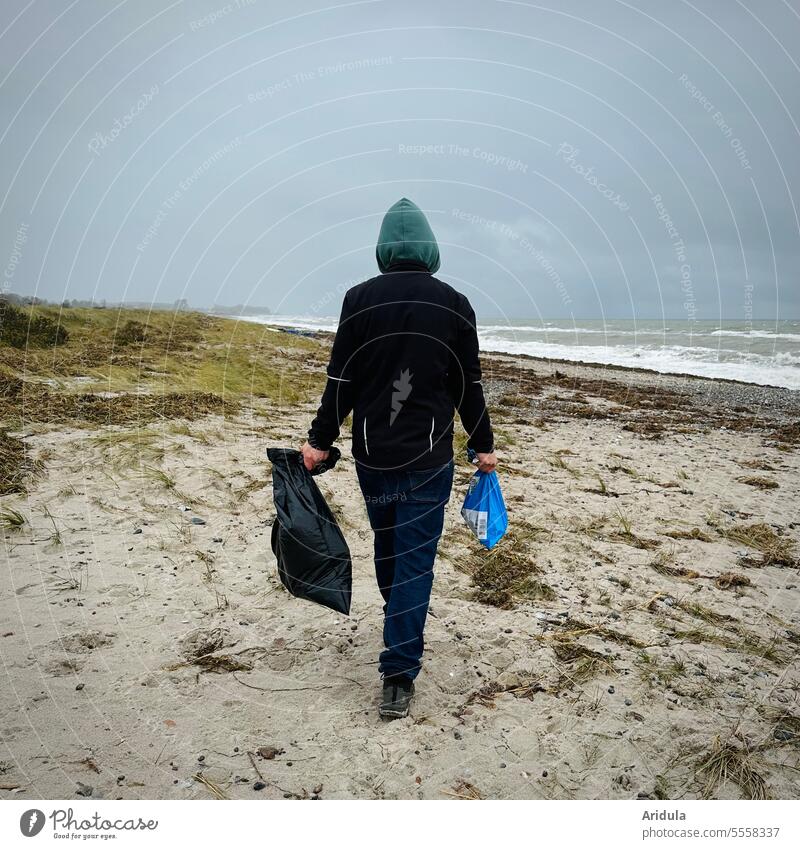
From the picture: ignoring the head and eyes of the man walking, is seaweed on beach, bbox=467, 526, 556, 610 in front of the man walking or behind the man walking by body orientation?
in front

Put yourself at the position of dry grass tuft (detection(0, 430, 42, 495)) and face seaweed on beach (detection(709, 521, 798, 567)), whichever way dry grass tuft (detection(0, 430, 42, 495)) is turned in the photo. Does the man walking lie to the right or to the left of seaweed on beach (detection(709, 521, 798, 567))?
right

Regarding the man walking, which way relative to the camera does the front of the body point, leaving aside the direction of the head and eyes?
away from the camera

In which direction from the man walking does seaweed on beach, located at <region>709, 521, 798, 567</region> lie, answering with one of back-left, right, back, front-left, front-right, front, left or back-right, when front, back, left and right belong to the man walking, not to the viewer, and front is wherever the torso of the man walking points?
front-right

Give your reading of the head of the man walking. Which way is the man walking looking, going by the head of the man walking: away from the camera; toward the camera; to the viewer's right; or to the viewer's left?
away from the camera
